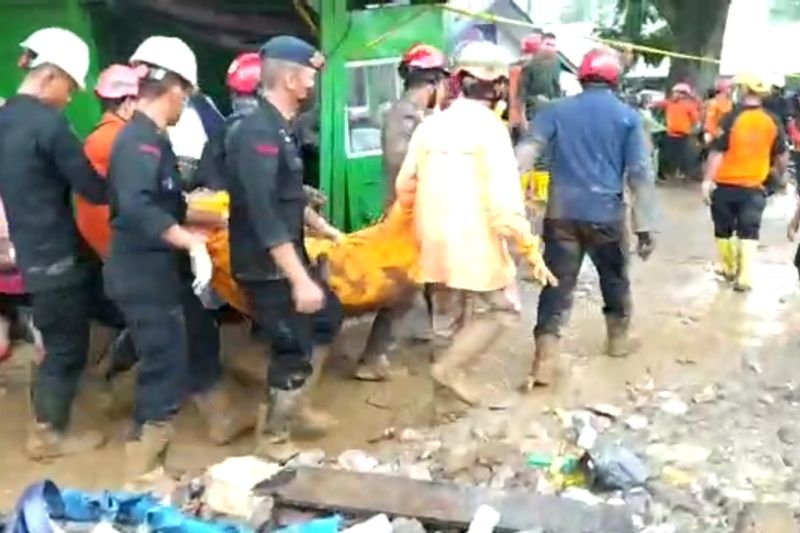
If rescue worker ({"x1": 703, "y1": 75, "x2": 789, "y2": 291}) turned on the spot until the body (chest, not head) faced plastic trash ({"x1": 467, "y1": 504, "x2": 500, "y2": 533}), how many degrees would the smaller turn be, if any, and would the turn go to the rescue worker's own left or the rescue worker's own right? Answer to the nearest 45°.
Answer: approximately 180°

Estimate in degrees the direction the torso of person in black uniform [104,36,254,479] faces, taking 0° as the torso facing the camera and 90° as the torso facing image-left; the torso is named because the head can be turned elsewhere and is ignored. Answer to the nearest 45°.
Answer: approximately 270°

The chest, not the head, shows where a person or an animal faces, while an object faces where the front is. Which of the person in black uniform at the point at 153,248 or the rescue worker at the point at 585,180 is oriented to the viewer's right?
the person in black uniform

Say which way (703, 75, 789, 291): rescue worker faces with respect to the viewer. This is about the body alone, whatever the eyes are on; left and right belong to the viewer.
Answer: facing away from the viewer

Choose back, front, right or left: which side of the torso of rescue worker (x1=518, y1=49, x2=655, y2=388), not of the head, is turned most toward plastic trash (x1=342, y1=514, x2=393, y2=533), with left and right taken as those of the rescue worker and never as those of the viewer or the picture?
back

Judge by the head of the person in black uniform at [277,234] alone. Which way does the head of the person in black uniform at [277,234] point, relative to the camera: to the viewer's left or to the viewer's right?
to the viewer's right

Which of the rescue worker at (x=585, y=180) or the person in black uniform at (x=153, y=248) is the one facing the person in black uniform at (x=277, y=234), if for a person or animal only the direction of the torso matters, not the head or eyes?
the person in black uniform at (x=153, y=248)

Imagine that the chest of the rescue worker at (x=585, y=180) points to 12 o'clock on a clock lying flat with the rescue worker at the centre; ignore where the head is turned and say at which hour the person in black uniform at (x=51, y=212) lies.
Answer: The person in black uniform is roughly at 8 o'clock from the rescue worker.

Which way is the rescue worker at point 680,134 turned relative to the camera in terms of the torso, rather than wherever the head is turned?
toward the camera

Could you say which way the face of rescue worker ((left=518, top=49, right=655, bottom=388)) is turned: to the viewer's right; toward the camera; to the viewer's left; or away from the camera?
away from the camera

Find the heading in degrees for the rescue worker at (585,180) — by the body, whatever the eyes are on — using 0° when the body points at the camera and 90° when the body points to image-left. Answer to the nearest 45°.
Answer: approximately 180°

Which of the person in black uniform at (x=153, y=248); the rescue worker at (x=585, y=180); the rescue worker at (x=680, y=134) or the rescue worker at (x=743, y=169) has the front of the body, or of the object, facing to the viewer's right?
the person in black uniform
